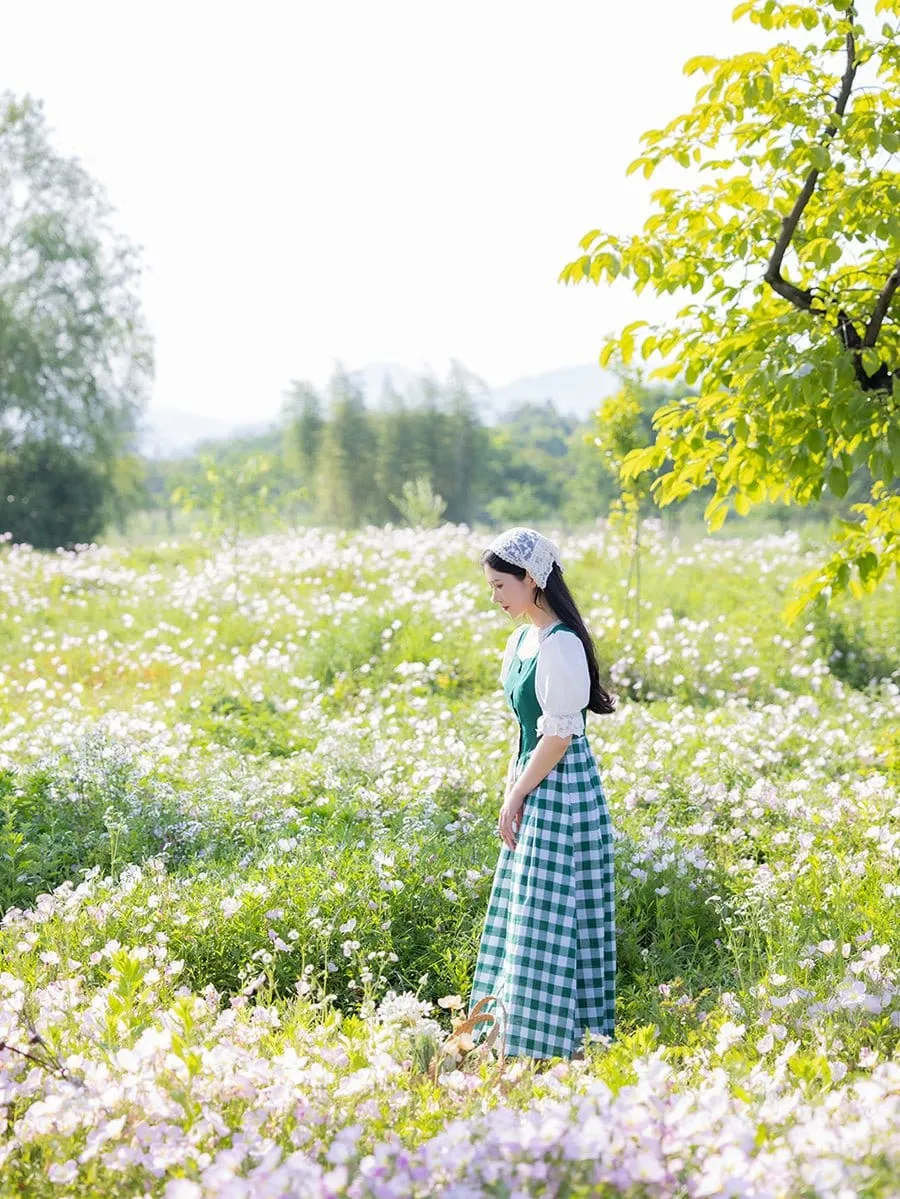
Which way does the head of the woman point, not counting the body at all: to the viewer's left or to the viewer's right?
to the viewer's left

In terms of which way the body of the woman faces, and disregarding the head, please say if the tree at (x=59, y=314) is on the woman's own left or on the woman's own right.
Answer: on the woman's own right

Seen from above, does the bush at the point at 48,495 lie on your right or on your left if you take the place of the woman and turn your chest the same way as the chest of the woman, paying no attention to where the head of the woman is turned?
on your right

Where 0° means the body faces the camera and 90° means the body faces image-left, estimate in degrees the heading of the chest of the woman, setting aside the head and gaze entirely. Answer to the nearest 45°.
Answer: approximately 90°
